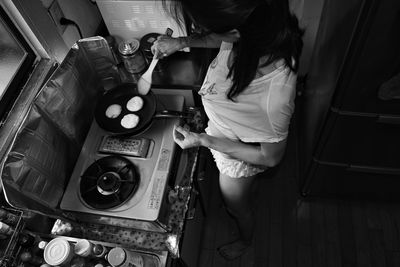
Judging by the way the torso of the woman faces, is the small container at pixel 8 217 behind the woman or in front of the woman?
in front

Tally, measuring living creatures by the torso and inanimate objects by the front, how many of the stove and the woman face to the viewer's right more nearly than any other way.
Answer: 1

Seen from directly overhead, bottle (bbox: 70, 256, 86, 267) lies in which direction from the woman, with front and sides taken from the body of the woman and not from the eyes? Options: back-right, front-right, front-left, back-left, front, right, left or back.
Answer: front-left

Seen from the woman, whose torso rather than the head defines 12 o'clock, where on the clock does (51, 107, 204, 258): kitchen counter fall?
The kitchen counter is roughly at 11 o'clock from the woman.

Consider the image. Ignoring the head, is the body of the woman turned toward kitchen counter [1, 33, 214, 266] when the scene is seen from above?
yes

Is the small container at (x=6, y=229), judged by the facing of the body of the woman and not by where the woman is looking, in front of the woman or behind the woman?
in front

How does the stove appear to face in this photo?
to the viewer's right

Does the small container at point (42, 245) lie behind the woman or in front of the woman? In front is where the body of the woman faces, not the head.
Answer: in front

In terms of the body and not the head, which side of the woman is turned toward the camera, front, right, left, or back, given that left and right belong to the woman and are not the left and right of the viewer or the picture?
left
